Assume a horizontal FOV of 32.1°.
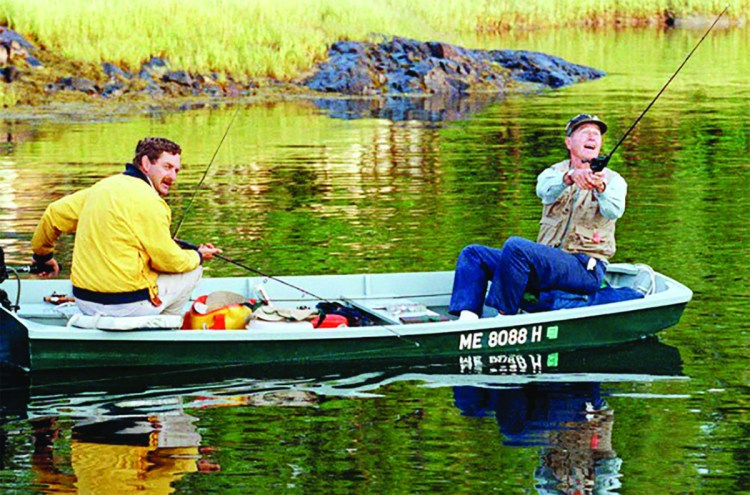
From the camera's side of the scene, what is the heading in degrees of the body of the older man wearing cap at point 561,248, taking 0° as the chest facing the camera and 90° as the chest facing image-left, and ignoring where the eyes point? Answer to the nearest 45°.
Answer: approximately 45°

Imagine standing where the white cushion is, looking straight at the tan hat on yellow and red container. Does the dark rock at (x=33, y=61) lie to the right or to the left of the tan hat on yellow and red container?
left

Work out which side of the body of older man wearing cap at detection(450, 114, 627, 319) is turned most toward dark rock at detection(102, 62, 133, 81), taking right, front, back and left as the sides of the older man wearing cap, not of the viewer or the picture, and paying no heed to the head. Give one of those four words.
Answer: right

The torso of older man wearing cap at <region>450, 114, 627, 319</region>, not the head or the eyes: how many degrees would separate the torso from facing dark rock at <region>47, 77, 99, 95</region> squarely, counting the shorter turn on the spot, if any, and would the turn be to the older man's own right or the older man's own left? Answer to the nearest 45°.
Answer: approximately 90° to the older man's own right

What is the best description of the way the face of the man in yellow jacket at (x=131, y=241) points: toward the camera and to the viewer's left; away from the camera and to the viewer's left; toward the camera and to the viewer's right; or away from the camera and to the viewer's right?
toward the camera and to the viewer's right

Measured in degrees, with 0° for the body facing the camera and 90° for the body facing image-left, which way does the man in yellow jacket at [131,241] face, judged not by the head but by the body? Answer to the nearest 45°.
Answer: approximately 225°

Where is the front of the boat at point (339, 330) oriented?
to the viewer's right
